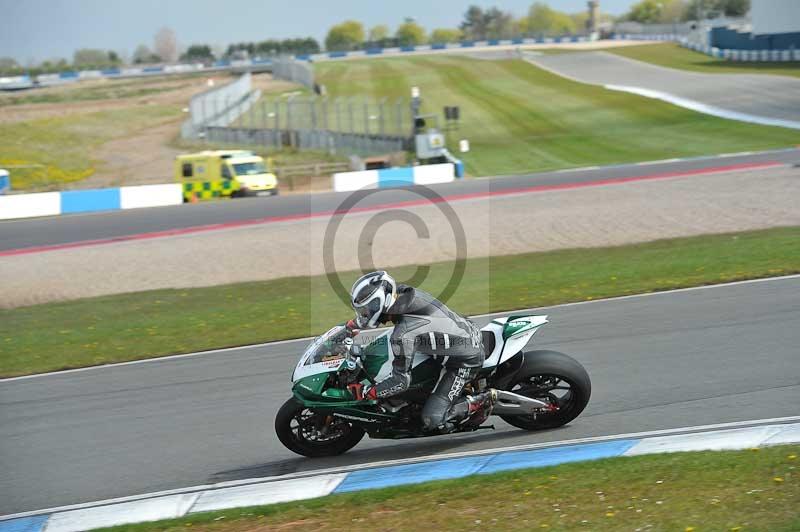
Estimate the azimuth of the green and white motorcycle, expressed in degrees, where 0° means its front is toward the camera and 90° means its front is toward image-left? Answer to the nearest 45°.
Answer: approximately 90°

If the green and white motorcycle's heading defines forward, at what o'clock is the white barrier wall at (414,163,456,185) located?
The white barrier wall is roughly at 3 o'clock from the green and white motorcycle.

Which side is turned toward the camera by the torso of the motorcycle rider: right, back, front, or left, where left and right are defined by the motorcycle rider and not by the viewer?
left

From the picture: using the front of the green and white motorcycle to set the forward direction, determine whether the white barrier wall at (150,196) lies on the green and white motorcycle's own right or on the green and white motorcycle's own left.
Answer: on the green and white motorcycle's own right

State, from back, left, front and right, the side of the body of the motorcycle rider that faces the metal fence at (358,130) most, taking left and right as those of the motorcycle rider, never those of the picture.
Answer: right

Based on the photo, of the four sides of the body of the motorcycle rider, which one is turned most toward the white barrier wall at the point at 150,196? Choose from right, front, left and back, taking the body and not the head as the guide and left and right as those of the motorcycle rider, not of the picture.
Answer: right

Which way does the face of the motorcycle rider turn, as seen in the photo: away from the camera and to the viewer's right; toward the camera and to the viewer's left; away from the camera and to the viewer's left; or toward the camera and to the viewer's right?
toward the camera and to the viewer's left
